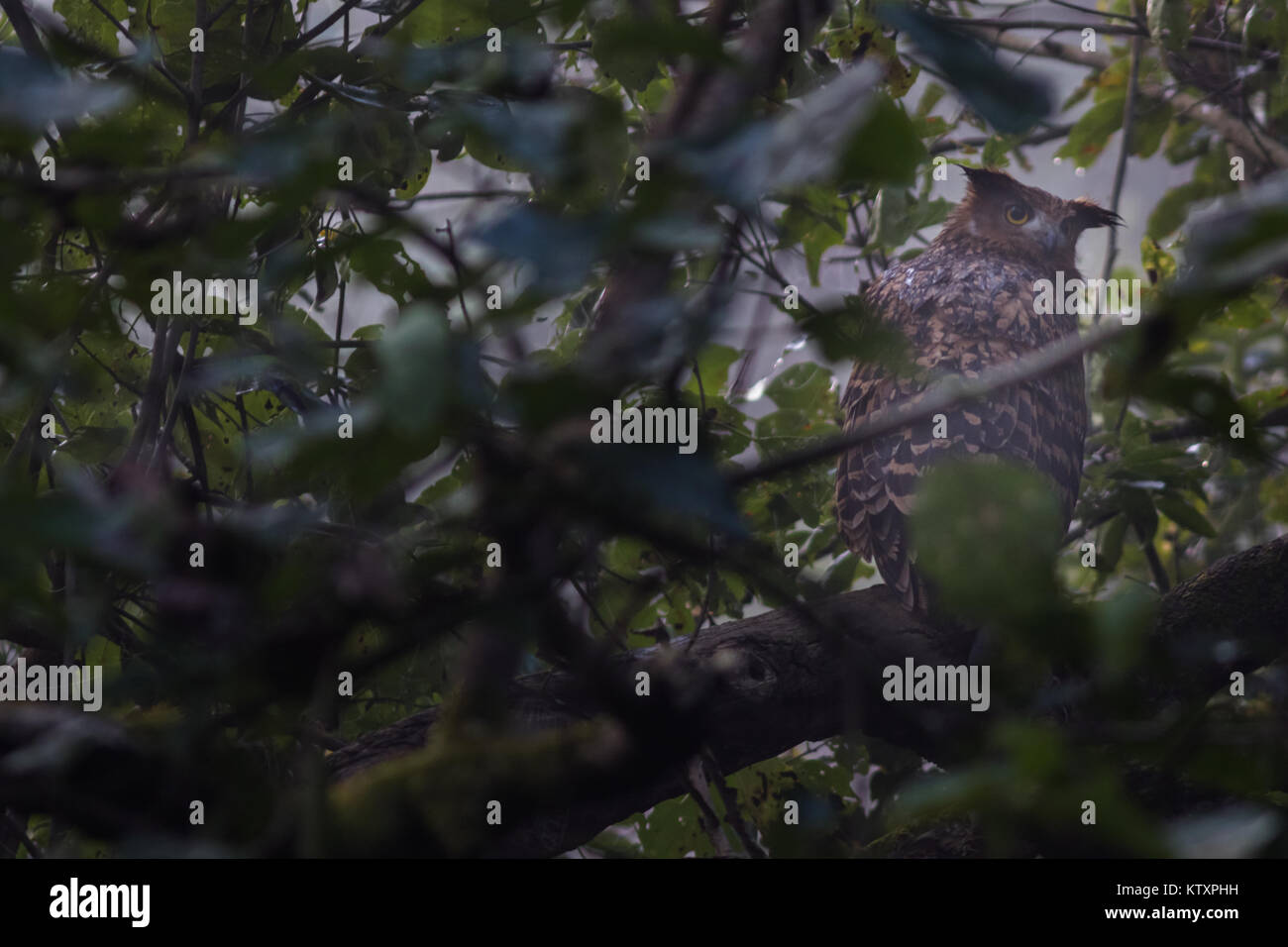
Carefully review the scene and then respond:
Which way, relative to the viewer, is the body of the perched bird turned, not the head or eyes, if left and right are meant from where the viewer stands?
facing away from the viewer and to the right of the viewer

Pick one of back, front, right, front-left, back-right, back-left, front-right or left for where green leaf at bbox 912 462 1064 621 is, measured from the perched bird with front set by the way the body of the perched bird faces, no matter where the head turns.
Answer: back-right
